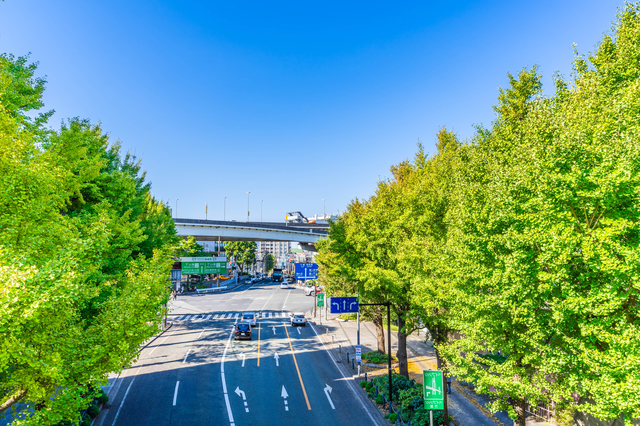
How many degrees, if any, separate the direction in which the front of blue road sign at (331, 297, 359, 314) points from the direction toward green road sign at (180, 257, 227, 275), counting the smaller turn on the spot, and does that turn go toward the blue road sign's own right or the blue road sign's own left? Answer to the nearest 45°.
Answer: approximately 135° to the blue road sign's own right

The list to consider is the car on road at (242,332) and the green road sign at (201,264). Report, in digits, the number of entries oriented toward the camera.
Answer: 1

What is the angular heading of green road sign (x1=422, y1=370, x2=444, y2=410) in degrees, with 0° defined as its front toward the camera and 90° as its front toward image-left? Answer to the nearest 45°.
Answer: approximately 0°

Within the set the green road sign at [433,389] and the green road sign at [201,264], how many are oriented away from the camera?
0

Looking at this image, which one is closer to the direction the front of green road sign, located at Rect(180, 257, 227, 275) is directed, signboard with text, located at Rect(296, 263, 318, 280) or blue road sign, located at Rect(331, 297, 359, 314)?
the blue road sign

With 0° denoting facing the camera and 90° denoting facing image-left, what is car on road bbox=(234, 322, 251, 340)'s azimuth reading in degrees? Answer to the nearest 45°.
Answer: approximately 180°

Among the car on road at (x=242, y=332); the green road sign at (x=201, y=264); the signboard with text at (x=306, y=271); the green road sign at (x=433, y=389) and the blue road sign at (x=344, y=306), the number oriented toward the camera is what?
4

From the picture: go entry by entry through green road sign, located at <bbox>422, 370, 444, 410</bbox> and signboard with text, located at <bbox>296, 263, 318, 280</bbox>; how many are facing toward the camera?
2

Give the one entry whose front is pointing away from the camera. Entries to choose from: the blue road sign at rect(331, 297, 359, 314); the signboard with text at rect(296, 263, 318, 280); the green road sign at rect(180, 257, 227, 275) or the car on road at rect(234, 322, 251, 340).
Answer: the car on road
